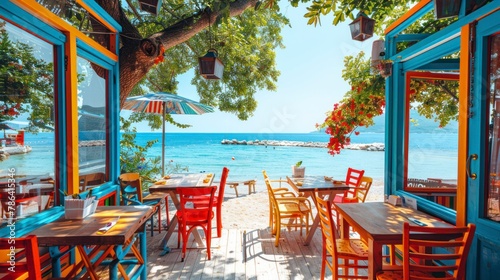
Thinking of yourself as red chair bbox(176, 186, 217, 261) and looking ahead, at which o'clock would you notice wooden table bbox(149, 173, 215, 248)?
The wooden table is roughly at 11 o'clock from the red chair.

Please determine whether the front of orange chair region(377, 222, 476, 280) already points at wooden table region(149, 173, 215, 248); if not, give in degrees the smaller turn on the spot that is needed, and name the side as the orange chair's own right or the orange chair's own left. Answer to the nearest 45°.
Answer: approximately 45° to the orange chair's own left

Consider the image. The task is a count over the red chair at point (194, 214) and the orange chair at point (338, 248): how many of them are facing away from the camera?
1

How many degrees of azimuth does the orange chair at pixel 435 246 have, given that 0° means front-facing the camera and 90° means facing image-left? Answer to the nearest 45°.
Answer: approximately 135°

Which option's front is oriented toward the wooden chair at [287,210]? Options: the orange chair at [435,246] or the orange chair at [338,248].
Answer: the orange chair at [435,246]

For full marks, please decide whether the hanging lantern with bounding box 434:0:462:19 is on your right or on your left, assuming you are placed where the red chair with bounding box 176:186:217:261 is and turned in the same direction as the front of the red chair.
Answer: on your right

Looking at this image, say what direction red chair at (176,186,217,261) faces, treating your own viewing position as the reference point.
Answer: facing away from the viewer

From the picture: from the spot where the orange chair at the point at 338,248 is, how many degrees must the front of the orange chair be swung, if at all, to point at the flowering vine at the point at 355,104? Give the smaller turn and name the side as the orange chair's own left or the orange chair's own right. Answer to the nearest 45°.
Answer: approximately 90° to the orange chair's own left

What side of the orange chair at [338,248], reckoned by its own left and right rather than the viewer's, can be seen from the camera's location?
right

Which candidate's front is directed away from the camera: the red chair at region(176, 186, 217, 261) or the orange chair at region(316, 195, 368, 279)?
the red chair
